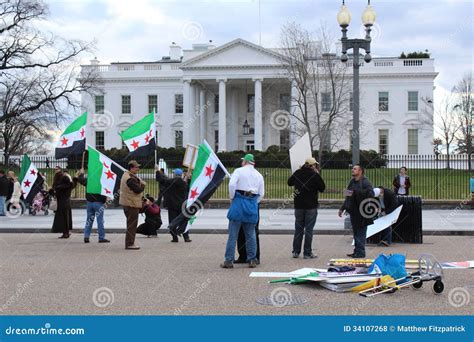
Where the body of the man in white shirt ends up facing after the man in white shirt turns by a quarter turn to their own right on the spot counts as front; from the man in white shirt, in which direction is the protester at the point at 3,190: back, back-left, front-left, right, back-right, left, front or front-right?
back-left

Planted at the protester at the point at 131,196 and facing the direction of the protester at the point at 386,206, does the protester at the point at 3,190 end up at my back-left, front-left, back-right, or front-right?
back-left

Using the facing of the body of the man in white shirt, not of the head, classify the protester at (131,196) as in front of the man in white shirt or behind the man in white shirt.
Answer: in front

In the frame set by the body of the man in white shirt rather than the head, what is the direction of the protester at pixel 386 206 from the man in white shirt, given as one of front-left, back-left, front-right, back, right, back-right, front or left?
front-right

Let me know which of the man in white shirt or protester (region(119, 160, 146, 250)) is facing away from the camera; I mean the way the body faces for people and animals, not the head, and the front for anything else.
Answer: the man in white shirt

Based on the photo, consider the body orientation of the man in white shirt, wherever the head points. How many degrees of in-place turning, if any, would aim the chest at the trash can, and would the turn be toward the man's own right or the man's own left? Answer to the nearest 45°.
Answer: approximately 45° to the man's own right

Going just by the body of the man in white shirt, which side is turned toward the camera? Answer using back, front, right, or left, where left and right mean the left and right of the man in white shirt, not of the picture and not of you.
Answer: back

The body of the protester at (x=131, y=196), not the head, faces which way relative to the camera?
to the viewer's right

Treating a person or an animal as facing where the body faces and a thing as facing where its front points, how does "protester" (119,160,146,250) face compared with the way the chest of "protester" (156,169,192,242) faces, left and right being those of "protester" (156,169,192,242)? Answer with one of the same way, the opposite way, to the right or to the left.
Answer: to the right

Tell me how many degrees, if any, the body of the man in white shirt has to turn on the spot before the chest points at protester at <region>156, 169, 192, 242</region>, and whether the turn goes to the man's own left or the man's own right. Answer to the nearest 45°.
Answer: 0° — they already face them

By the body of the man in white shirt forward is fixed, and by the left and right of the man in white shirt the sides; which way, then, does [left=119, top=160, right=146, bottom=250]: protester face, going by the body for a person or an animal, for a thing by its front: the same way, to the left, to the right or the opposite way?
to the right

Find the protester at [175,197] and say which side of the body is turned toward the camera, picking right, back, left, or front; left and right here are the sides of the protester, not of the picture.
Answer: back

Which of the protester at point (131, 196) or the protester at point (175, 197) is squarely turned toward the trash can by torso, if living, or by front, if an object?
the protester at point (131, 196)

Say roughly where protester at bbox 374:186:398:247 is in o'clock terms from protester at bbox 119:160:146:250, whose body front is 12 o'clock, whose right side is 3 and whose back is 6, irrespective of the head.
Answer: protester at bbox 374:186:398:247 is roughly at 12 o'clock from protester at bbox 119:160:146:250.
